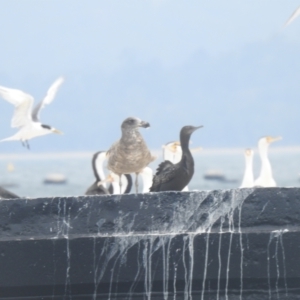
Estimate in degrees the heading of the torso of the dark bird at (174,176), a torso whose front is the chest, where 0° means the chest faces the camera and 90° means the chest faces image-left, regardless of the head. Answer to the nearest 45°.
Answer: approximately 270°

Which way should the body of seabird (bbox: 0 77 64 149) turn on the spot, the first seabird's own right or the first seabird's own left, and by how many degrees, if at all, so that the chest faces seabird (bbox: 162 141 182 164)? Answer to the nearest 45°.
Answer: approximately 45° to the first seabird's own right

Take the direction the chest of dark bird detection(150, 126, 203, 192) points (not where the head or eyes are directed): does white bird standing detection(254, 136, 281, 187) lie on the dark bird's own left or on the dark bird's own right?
on the dark bird's own left

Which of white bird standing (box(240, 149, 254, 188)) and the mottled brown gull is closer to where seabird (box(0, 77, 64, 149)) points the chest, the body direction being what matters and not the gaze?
the white bird standing

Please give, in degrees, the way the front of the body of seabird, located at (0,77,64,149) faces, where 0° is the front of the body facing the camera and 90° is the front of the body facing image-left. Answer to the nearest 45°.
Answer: approximately 270°

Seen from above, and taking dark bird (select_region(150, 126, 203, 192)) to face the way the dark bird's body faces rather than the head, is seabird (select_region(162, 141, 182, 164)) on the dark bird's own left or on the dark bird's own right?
on the dark bird's own left

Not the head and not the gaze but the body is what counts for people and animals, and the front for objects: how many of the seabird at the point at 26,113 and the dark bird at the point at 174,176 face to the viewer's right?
2
